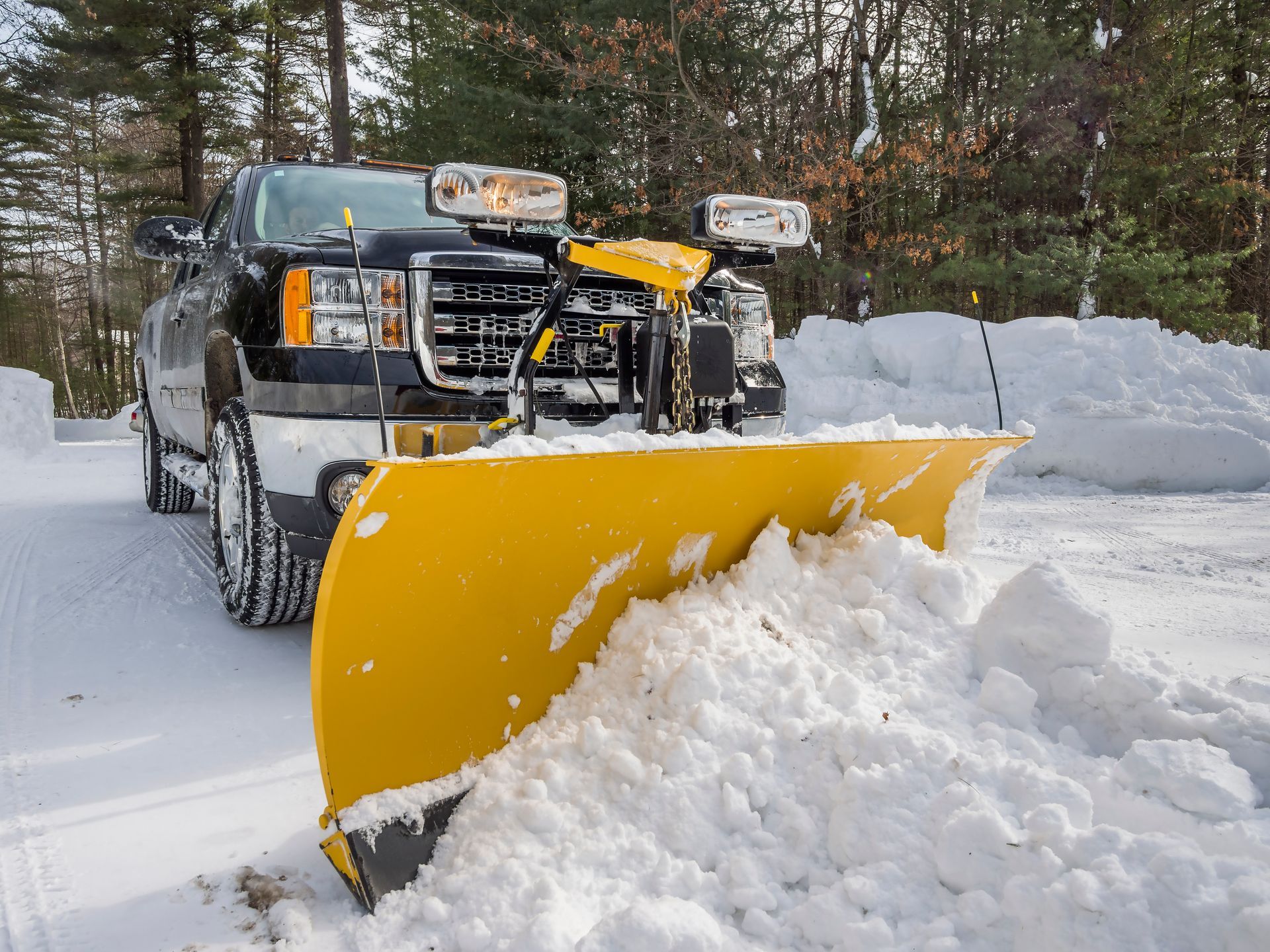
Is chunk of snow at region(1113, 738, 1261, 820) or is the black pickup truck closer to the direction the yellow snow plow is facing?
the chunk of snow

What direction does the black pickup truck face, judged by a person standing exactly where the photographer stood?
facing the viewer and to the right of the viewer

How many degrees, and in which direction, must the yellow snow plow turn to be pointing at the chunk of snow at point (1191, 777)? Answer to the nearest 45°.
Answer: approximately 45° to its left

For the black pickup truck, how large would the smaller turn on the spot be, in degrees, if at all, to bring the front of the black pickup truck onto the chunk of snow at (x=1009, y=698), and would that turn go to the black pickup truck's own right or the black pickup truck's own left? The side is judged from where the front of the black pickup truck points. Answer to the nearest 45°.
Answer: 0° — it already faces it

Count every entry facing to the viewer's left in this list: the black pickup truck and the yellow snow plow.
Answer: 0

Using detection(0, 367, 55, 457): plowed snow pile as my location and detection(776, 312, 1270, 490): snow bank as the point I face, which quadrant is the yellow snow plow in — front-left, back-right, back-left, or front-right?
front-right

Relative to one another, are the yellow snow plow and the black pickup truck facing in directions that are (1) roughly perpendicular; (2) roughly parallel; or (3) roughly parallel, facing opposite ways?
roughly parallel
